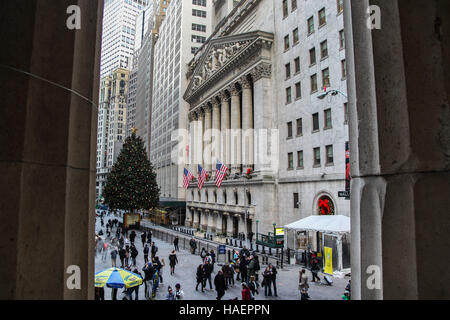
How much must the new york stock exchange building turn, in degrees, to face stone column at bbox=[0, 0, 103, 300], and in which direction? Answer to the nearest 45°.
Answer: approximately 45° to its left

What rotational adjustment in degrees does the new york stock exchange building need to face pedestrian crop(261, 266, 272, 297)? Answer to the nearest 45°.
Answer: approximately 45° to its left

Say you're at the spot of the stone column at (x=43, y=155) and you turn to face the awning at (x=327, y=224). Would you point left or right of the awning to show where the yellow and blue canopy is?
left

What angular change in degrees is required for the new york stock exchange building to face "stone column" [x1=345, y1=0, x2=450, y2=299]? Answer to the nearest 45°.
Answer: approximately 45° to its left

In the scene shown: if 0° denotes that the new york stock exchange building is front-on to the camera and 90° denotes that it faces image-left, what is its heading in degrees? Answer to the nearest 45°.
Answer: approximately 45°

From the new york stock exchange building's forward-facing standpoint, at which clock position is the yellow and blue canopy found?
The yellow and blue canopy is roughly at 11 o'clock from the new york stock exchange building.

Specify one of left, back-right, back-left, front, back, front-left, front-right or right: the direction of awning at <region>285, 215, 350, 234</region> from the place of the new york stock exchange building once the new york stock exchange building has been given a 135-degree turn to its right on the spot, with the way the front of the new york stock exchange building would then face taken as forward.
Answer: back
